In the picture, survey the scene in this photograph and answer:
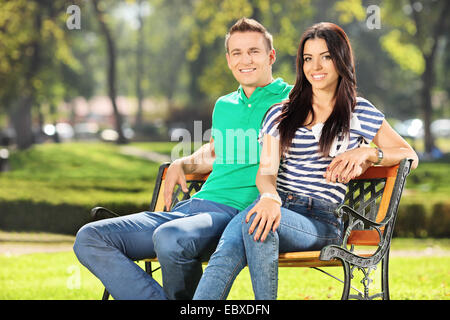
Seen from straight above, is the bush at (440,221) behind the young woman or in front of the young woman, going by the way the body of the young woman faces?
behind

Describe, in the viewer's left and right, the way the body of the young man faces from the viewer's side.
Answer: facing the viewer and to the left of the viewer

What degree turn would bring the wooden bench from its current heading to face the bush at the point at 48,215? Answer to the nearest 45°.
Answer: approximately 90° to its right

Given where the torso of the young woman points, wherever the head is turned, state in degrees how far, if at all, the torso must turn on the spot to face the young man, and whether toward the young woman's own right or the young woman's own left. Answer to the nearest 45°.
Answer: approximately 45° to the young woman's own right

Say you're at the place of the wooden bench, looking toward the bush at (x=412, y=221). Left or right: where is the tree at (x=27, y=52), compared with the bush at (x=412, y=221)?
left

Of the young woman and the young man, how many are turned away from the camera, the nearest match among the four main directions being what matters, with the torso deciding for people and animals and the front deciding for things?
0

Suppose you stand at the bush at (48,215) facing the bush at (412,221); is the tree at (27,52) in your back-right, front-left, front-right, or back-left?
back-left

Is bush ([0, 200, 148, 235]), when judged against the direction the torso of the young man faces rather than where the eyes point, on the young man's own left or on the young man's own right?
on the young man's own right

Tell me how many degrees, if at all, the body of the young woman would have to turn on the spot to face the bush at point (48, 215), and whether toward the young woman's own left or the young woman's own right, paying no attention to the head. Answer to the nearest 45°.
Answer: approximately 90° to the young woman's own right
